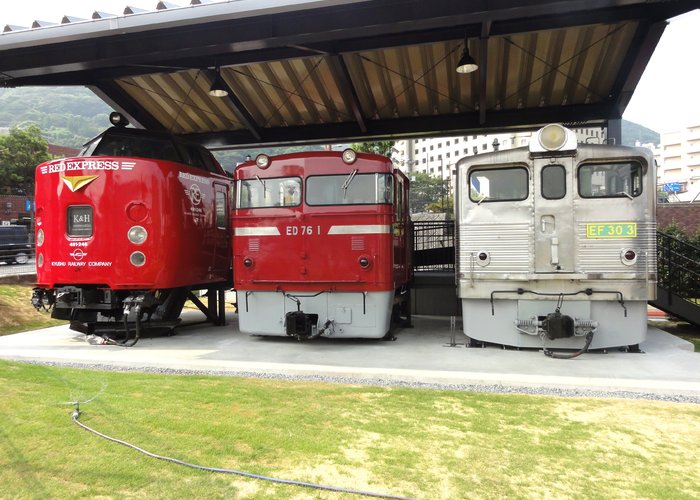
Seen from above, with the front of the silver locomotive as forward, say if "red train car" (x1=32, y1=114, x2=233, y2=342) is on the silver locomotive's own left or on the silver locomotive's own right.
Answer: on the silver locomotive's own right

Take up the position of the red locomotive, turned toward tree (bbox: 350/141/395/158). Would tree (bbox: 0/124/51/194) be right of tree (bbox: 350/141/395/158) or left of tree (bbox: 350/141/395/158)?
left

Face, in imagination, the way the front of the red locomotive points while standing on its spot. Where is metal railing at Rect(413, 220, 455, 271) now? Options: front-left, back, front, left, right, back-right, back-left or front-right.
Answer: back-left

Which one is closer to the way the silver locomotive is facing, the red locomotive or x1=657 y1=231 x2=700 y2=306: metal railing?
the red locomotive

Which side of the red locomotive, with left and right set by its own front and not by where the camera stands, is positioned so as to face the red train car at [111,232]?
right

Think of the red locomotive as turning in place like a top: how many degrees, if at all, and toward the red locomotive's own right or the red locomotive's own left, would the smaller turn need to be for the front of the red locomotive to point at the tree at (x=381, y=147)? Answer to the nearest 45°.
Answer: approximately 180°

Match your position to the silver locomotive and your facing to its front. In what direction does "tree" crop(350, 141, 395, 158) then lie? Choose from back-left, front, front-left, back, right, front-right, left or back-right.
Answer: back-right

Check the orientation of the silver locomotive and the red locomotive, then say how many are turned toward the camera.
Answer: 2

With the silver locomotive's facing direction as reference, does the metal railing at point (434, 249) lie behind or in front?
behind

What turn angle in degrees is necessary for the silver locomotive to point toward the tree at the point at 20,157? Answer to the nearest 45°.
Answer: approximately 135° to its right

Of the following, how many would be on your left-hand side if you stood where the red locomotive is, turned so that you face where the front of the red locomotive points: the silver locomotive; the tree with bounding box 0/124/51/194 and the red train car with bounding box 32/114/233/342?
1

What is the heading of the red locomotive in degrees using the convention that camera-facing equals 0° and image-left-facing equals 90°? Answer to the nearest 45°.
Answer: approximately 0°

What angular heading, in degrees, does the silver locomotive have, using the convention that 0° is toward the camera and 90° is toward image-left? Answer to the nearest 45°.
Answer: approximately 0°
